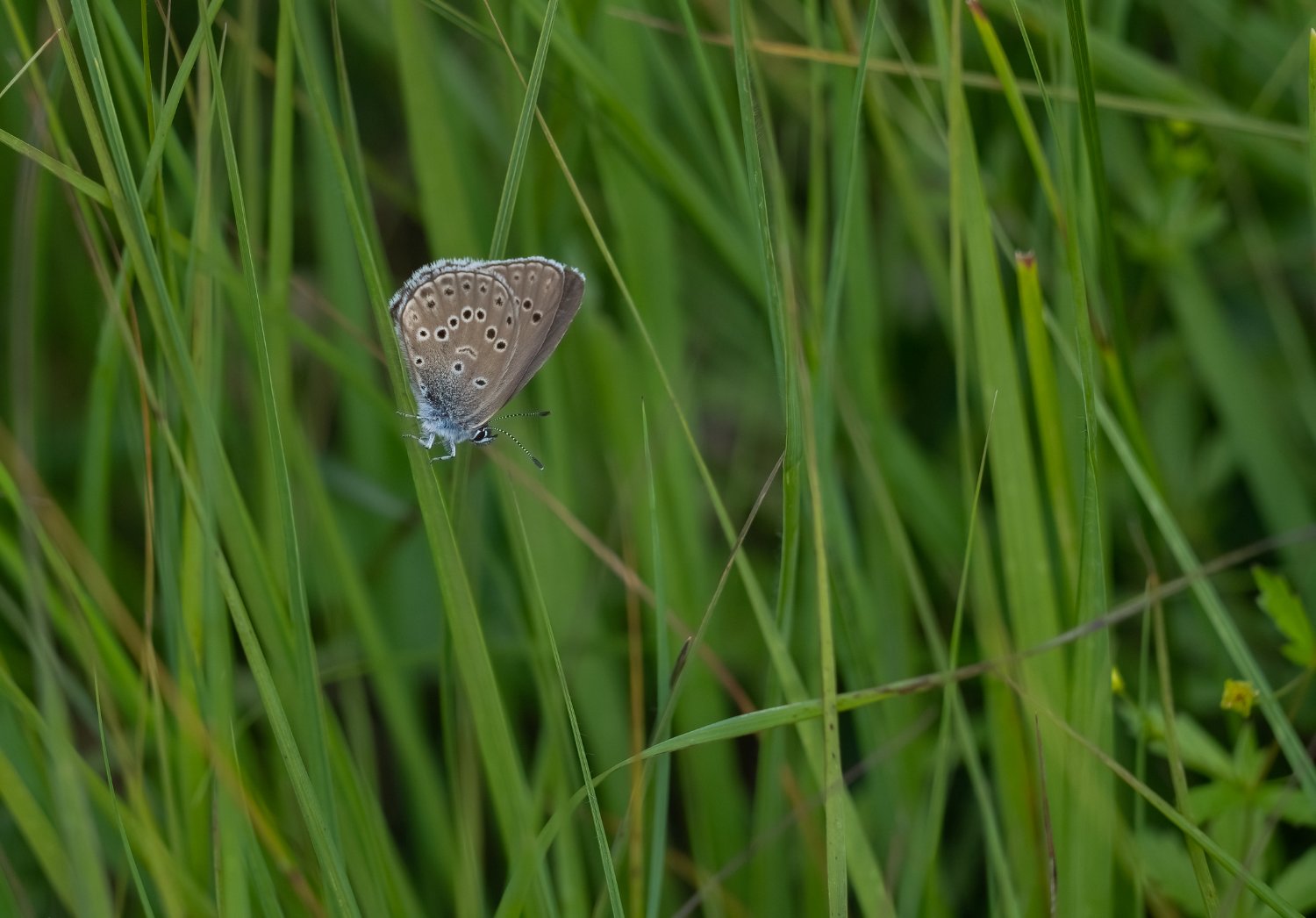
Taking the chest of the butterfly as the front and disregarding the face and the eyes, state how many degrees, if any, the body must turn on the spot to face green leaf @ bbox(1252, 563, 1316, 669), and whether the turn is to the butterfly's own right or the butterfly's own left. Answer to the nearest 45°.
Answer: approximately 45° to the butterfly's own right

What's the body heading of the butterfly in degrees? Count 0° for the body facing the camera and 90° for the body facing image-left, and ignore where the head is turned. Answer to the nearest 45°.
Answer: approximately 270°

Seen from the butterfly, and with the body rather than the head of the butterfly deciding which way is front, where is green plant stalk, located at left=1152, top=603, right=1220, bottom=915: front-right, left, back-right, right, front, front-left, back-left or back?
front-right
